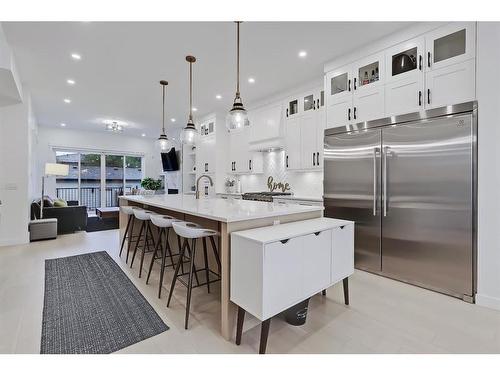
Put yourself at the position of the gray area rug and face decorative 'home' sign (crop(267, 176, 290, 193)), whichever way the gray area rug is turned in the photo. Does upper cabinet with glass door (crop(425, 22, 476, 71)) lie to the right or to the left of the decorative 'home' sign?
right

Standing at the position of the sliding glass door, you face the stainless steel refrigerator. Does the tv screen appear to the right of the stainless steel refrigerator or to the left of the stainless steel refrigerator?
left

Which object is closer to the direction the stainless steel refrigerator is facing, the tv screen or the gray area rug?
the gray area rug

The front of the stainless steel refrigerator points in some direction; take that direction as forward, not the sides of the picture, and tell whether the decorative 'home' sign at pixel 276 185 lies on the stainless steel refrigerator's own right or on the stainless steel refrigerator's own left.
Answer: on the stainless steel refrigerator's own right

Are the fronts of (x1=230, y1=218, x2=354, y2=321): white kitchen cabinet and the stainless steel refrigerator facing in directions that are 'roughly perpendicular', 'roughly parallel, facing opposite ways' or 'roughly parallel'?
roughly perpendicular

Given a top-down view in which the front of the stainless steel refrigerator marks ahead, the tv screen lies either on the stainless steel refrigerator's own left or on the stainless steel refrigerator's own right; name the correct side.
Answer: on the stainless steel refrigerator's own right

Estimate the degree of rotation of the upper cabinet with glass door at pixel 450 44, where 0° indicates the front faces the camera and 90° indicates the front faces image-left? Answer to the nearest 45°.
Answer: approximately 45°

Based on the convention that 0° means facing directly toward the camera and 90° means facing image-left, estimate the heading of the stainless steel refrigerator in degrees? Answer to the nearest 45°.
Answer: approximately 45°

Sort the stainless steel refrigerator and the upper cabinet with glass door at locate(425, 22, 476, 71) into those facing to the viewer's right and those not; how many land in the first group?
0

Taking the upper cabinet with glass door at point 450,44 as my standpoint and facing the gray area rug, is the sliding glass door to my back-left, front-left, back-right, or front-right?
front-right
